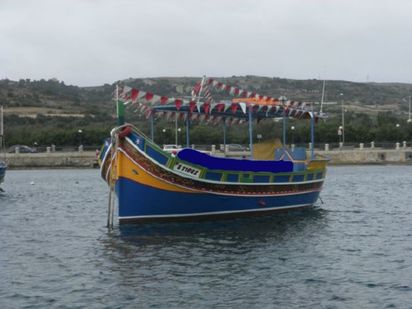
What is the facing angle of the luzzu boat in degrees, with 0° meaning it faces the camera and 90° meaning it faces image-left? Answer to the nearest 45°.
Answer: approximately 45°
